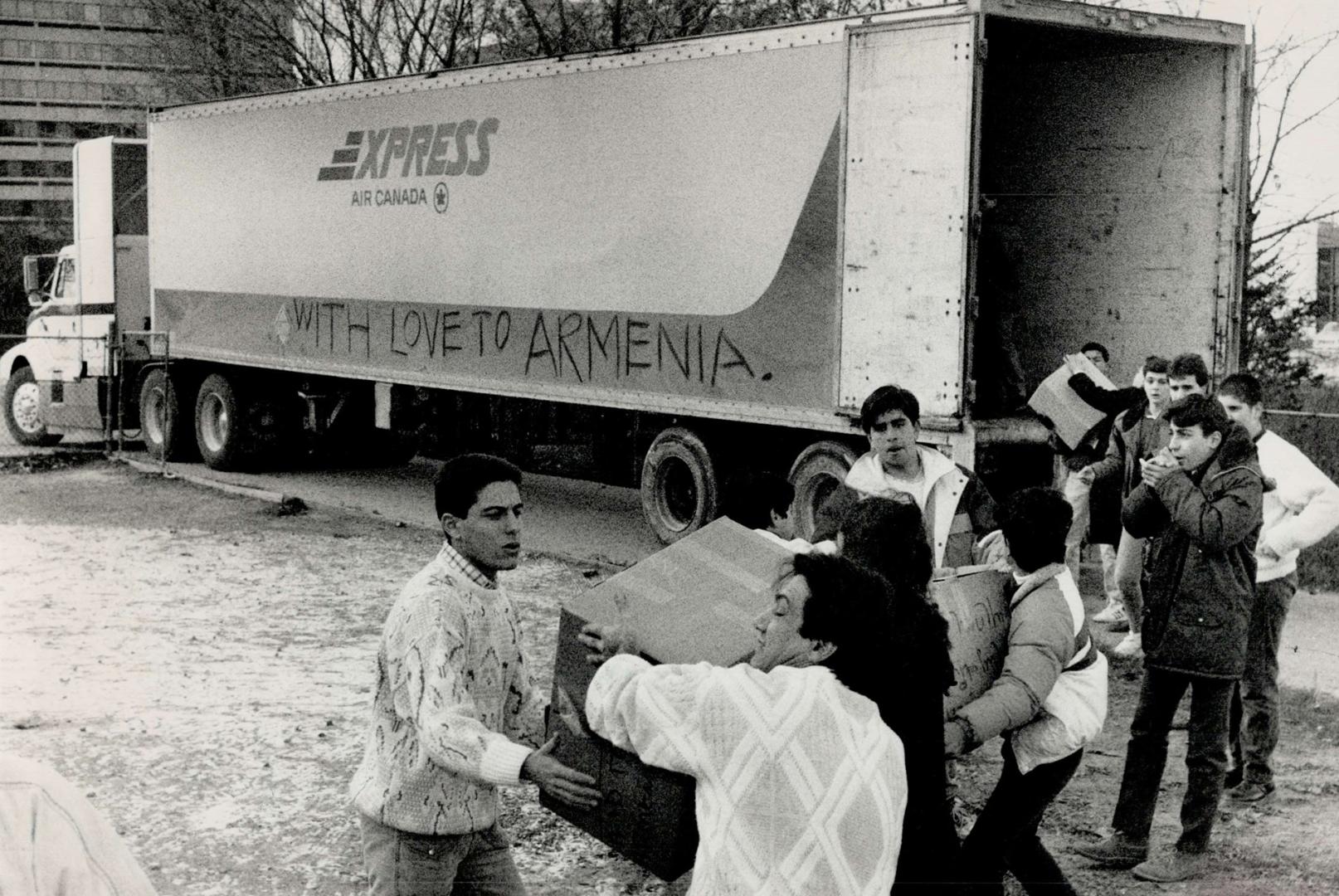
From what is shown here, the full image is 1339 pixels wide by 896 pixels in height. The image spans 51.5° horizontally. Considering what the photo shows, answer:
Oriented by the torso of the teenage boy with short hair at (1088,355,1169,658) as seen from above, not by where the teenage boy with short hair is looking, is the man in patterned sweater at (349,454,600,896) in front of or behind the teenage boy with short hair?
in front

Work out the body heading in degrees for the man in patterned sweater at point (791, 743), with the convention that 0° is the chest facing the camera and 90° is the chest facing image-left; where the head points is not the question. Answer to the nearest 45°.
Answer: approximately 135°

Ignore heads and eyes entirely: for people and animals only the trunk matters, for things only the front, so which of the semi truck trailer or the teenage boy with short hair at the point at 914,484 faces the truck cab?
the semi truck trailer

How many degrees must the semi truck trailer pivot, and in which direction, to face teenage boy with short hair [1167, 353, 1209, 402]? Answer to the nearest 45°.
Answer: approximately 135° to its left

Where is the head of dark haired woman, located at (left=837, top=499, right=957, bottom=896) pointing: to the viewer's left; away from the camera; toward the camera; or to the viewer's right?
away from the camera

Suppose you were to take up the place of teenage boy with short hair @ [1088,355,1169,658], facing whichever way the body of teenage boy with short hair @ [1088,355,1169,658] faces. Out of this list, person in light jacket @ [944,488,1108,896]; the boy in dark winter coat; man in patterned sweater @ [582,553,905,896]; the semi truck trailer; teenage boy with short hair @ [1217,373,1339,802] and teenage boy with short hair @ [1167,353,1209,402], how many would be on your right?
1

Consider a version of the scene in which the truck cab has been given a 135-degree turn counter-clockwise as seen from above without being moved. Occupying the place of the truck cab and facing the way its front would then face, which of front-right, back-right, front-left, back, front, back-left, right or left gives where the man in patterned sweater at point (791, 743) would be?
front

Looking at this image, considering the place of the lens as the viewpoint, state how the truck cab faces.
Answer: facing away from the viewer and to the left of the viewer

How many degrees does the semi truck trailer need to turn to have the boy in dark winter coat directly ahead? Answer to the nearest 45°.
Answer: approximately 135° to its left

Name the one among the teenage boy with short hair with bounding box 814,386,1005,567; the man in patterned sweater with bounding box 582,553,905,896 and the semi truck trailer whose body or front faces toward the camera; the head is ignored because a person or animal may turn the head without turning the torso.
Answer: the teenage boy with short hair

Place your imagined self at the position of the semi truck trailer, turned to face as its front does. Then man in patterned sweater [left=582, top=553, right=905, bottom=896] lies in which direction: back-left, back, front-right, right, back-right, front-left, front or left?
back-left
